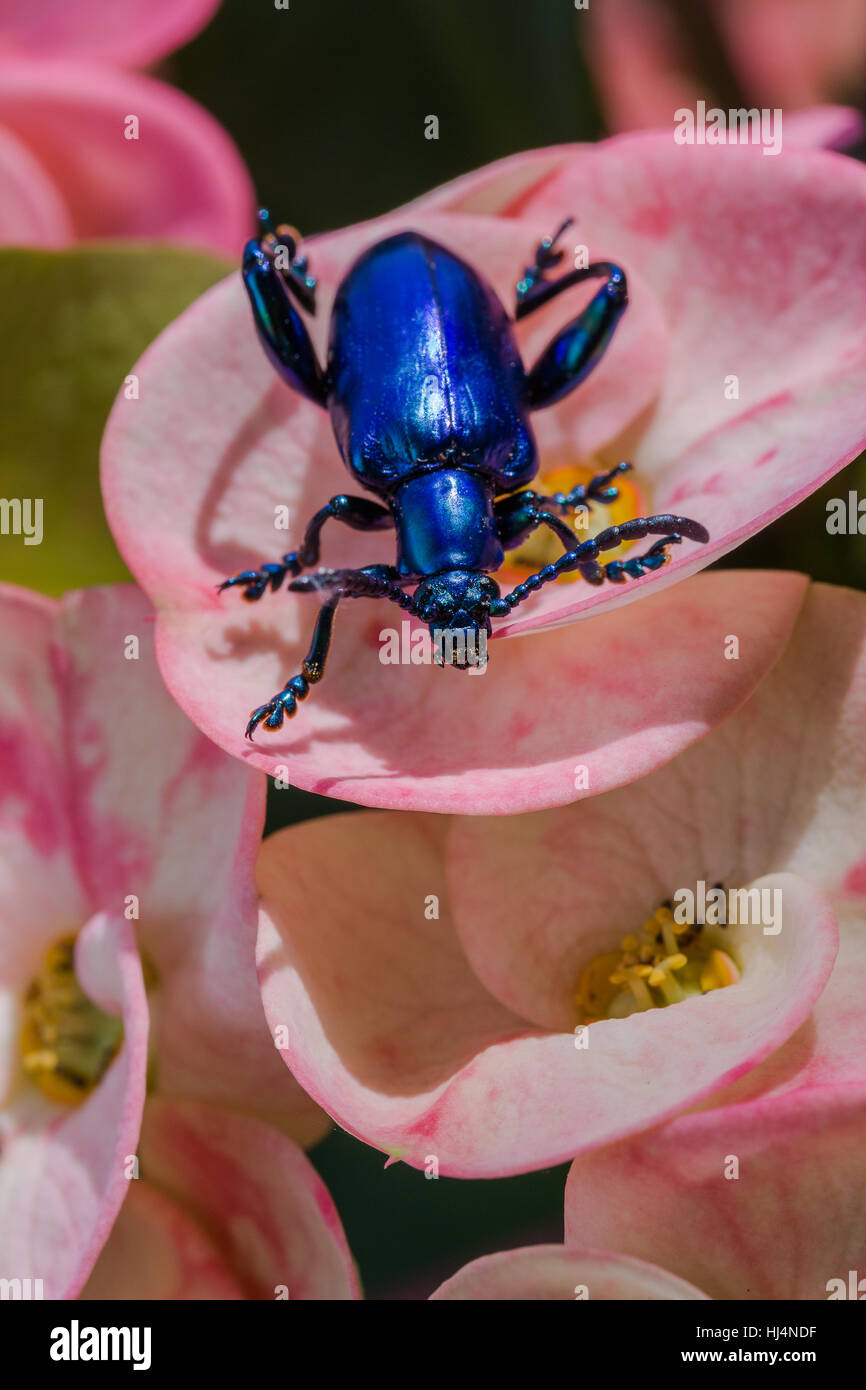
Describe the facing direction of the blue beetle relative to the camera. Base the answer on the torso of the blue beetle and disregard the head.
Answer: toward the camera
